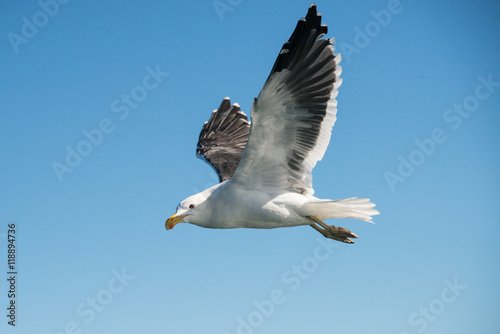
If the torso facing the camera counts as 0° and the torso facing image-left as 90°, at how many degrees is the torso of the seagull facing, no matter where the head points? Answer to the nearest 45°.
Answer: approximately 90°
